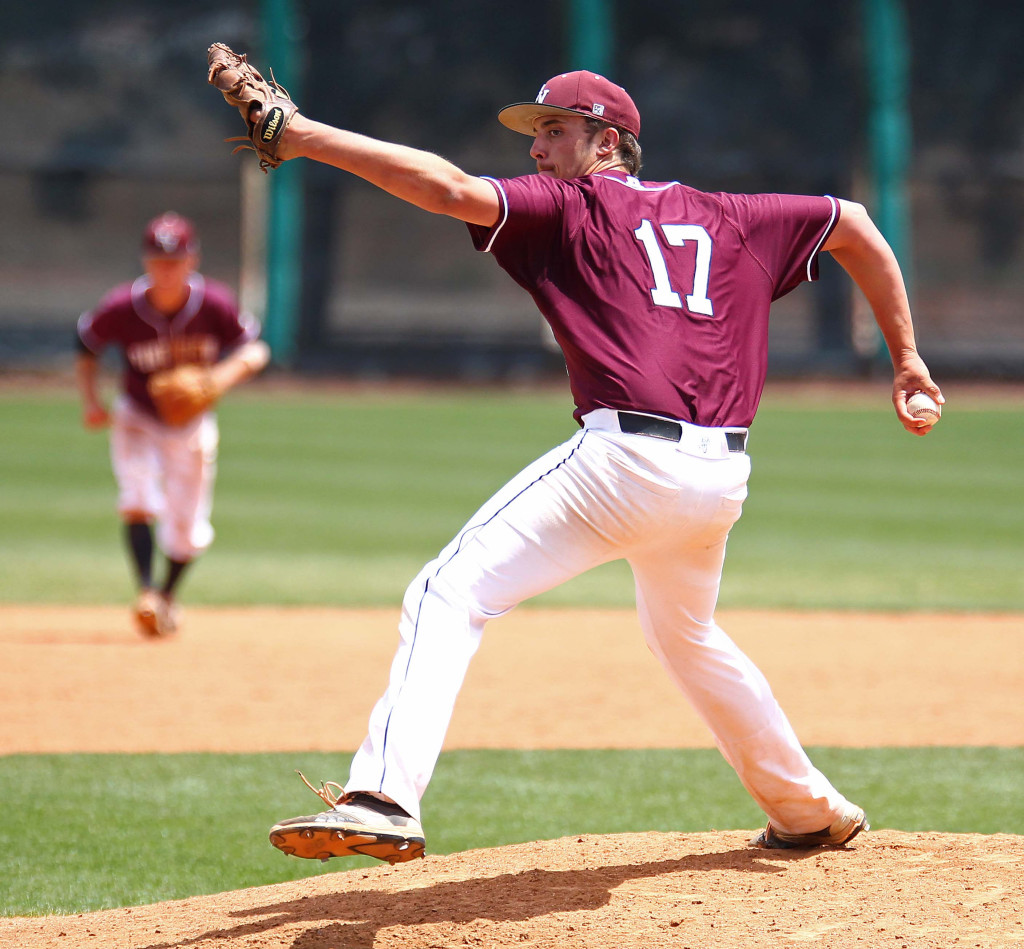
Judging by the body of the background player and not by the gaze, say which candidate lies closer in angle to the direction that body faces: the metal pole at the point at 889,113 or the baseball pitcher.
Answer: the baseball pitcher

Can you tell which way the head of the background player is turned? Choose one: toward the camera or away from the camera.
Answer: toward the camera

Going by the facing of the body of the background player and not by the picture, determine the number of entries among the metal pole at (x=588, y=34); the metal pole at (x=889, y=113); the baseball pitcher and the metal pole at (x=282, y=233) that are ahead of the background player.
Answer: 1

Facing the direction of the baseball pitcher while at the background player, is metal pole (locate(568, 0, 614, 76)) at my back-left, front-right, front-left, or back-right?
back-left

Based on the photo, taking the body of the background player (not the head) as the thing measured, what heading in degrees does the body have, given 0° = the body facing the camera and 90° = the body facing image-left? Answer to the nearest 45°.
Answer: approximately 0°

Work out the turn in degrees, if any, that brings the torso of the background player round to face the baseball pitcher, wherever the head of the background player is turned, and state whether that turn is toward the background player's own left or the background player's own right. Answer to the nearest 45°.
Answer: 0° — they already face them

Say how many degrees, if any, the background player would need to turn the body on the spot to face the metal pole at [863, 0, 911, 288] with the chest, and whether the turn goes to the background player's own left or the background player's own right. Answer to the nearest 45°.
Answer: approximately 135° to the background player's own left

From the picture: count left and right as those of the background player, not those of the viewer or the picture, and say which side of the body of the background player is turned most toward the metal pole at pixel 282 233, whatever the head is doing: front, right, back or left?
back

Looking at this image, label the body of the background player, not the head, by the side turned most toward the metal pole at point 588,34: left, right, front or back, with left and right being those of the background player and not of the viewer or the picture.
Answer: back
